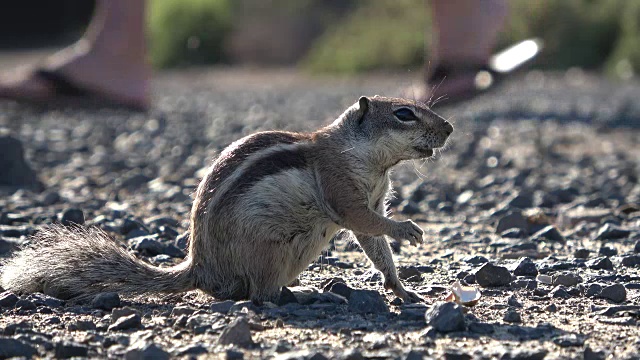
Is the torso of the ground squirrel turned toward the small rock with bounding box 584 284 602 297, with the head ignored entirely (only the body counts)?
yes

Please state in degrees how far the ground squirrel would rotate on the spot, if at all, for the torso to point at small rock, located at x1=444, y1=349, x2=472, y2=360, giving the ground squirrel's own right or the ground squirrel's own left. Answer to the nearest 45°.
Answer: approximately 45° to the ground squirrel's own right

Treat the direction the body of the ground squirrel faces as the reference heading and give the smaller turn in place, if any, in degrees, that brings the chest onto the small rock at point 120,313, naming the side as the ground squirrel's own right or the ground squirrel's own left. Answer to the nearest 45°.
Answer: approximately 135° to the ground squirrel's own right

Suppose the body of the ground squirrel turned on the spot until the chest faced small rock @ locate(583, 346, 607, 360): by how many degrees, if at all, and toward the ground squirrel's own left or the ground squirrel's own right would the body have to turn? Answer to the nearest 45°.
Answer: approximately 45° to the ground squirrel's own right

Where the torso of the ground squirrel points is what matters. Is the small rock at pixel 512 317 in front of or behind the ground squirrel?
in front

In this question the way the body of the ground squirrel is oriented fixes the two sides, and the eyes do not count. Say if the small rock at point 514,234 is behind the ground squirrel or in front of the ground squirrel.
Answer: in front

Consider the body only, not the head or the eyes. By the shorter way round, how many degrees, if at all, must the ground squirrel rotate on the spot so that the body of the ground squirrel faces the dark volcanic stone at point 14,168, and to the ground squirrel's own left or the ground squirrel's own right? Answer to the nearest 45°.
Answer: approximately 135° to the ground squirrel's own left

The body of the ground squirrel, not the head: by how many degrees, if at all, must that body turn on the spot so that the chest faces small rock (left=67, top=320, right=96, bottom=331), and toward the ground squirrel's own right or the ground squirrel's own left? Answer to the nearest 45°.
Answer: approximately 135° to the ground squirrel's own right

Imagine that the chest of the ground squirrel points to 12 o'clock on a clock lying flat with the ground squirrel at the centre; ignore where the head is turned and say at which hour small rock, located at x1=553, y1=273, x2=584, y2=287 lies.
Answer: The small rock is roughly at 12 o'clock from the ground squirrel.

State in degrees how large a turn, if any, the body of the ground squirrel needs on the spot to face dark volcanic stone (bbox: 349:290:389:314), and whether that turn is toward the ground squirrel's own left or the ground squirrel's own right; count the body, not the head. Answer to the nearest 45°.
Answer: approximately 45° to the ground squirrel's own right

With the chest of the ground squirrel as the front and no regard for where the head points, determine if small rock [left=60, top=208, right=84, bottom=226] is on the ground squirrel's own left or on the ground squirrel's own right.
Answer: on the ground squirrel's own left

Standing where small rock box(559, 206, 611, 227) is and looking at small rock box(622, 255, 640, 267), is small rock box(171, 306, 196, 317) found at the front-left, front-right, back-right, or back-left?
front-right

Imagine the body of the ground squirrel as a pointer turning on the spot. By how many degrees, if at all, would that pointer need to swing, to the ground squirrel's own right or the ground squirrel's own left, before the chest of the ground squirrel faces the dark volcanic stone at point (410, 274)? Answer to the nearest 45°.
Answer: approximately 45° to the ground squirrel's own left

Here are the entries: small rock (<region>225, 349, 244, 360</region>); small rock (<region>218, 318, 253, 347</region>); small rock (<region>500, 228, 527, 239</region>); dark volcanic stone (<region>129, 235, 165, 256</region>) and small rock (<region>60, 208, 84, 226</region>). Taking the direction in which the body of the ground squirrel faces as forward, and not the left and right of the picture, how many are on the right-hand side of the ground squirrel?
2

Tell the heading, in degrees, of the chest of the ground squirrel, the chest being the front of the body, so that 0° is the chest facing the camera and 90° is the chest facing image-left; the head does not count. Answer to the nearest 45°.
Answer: approximately 270°

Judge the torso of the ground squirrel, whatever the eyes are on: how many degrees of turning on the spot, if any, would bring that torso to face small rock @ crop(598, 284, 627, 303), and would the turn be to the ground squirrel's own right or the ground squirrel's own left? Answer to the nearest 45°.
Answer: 0° — it already faces it

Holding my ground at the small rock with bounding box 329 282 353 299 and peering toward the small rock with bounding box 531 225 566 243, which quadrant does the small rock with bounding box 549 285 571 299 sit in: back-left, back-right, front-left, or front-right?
front-right
